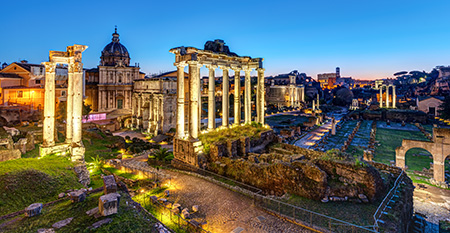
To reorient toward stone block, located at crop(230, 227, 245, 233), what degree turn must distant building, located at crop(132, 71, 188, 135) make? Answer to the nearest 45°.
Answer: approximately 45° to its left

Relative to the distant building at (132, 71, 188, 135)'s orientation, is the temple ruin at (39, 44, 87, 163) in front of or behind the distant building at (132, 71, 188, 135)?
in front

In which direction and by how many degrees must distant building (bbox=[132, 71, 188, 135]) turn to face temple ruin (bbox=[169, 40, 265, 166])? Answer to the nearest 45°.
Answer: approximately 45° to its left

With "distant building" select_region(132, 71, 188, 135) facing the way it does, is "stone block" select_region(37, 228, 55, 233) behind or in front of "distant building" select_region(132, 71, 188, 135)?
in front

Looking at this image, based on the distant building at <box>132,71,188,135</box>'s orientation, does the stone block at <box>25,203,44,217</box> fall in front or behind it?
in front

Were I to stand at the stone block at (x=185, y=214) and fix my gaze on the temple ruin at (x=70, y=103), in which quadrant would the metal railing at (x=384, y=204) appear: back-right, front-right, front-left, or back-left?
back-right

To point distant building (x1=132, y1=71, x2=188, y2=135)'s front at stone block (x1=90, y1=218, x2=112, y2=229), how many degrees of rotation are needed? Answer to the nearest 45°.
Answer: approximately 45° to its left

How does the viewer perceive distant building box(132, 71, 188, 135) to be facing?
facing the viewer and to the left of the viewer

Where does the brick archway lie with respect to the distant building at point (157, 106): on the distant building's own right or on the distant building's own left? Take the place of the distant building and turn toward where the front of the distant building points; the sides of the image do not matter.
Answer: on the distant building's own left
